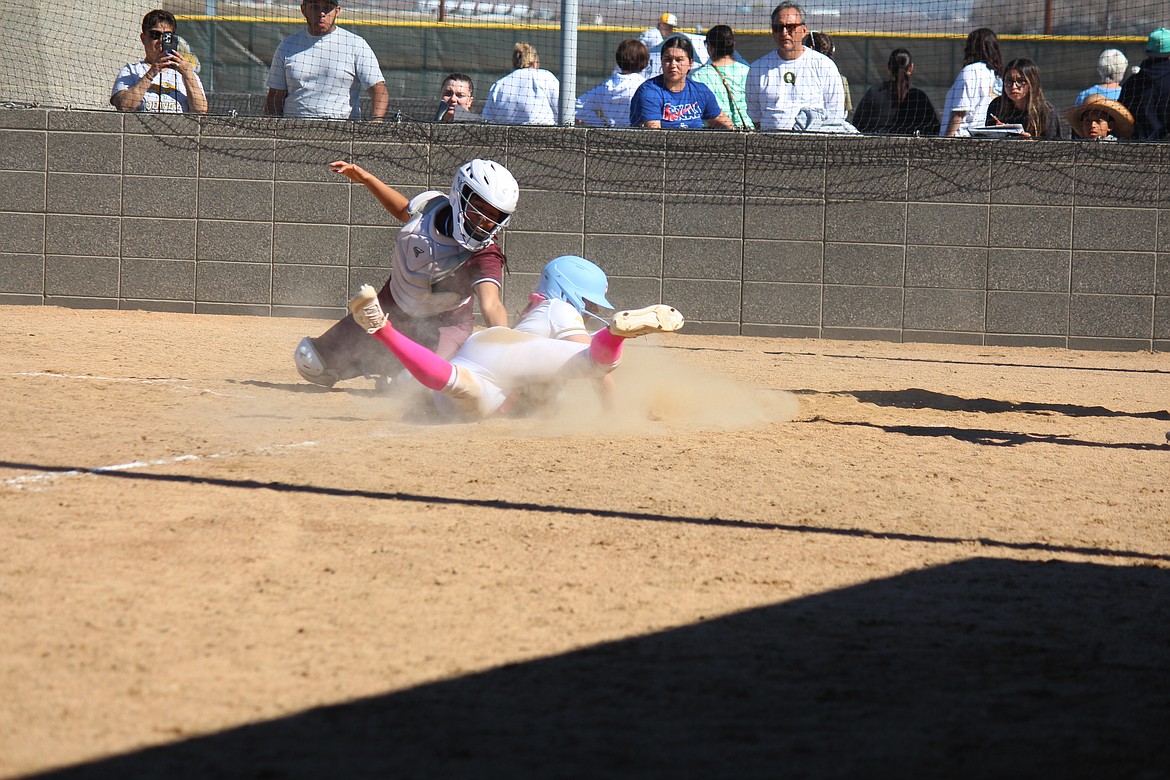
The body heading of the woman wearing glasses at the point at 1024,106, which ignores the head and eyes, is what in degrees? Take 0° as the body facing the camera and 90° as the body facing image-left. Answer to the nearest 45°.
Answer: approximately 45°

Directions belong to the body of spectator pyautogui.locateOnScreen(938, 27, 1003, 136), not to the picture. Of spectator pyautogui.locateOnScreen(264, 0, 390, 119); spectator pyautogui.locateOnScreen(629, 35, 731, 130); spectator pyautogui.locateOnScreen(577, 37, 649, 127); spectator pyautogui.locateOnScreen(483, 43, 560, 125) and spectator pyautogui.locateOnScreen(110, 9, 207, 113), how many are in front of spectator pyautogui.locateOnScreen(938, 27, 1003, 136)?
0

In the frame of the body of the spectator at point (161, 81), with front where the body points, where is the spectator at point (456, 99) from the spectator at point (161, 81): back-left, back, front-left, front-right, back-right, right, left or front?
left

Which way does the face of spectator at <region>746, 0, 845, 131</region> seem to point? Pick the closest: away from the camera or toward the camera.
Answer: toward the camera

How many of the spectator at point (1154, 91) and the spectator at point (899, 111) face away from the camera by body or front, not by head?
2

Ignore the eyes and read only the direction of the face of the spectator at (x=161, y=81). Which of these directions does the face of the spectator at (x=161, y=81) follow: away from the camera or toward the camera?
toward the camera

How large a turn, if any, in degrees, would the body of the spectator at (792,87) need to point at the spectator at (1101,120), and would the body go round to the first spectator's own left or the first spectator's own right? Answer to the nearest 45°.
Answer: approximately 90° to the first spectator's own left

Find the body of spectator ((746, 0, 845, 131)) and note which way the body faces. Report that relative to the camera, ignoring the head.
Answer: toward the camera

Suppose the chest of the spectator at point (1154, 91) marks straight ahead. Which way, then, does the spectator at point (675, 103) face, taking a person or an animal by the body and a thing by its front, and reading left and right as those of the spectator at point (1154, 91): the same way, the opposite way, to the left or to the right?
the opposite way

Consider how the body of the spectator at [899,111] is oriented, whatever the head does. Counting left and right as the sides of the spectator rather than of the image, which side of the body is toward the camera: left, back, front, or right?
back

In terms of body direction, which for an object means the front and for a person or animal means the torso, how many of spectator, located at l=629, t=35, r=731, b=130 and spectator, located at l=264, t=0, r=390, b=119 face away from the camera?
0

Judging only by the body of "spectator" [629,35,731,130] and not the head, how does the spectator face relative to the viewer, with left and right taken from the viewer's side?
facing the viewer

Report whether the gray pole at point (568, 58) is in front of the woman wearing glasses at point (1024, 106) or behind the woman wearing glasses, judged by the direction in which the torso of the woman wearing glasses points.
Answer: in front

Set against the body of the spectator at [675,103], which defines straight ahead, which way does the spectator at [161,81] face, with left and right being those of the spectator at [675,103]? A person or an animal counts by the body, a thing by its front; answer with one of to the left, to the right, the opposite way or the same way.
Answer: the same way

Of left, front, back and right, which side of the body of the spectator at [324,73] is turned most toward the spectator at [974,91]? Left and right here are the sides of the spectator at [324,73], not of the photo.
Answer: left

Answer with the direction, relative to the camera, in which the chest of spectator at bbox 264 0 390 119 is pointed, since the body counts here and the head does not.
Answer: toward the camera

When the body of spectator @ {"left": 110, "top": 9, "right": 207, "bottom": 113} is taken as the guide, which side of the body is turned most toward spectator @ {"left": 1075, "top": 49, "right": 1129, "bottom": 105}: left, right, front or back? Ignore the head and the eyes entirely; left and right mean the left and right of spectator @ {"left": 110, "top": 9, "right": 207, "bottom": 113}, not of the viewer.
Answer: left
